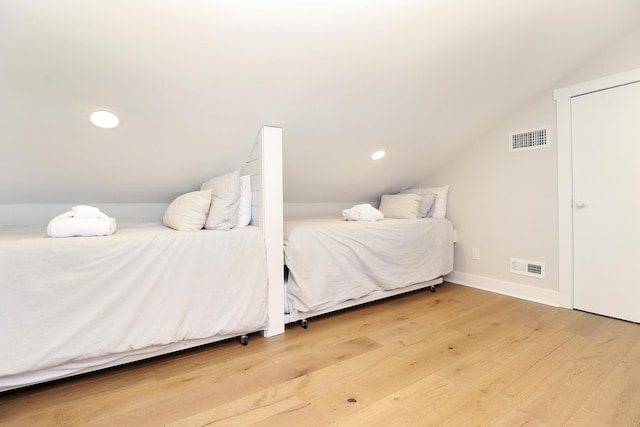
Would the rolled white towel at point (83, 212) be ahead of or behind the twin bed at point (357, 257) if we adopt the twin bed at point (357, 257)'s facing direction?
ahead

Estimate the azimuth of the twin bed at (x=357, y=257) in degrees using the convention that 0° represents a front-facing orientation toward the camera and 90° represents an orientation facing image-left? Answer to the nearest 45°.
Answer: approximately 45°

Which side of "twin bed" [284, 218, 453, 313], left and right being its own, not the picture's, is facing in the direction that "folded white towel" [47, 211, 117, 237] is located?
front

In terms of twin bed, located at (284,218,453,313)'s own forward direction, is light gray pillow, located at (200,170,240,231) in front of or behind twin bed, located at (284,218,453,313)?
in front

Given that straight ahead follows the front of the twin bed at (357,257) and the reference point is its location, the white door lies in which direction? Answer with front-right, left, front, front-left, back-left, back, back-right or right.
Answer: back-left

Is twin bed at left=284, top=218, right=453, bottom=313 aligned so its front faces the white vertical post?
yes

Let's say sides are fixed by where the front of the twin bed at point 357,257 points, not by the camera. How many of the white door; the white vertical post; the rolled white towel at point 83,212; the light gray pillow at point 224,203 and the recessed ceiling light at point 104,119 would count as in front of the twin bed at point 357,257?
4

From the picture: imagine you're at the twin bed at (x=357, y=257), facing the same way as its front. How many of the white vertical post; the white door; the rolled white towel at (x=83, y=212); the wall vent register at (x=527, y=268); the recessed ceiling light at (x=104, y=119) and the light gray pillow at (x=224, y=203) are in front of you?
4

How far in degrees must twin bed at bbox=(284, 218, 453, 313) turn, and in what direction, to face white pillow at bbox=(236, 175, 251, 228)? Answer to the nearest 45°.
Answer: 0° — it already faces it

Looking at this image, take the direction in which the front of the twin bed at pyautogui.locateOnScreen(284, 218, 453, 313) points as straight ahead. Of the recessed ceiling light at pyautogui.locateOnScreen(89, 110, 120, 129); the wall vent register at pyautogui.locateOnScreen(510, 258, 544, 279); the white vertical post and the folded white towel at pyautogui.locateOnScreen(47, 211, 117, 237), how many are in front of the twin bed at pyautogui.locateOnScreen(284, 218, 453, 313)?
3

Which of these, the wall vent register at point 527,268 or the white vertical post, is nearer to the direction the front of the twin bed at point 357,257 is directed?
the white vertical post

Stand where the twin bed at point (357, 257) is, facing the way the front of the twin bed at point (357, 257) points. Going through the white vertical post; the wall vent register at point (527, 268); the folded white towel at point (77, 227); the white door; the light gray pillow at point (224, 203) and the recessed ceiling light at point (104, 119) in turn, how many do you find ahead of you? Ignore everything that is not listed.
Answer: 4

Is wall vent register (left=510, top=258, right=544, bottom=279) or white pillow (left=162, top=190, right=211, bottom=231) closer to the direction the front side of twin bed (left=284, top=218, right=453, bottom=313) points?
the white pillow
